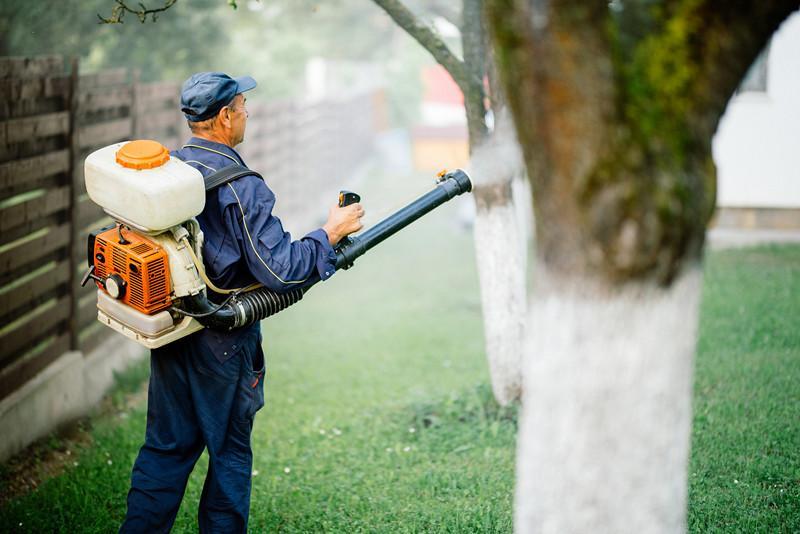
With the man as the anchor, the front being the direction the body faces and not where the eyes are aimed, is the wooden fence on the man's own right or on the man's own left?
on the man's own left

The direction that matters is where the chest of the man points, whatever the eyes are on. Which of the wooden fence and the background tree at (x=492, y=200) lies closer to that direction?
the background tree

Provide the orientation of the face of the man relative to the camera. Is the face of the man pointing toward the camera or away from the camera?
away from the camera

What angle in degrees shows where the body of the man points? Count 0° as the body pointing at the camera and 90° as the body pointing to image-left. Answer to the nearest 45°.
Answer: approximately 225°

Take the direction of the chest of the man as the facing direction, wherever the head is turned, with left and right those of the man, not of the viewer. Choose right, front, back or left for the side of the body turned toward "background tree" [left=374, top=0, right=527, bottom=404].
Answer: front

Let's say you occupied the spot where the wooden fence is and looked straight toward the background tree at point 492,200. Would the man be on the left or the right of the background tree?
right
